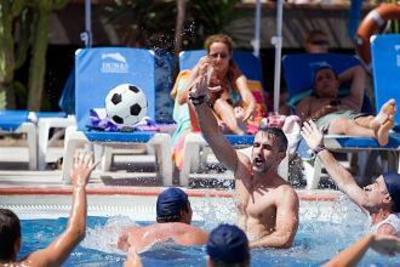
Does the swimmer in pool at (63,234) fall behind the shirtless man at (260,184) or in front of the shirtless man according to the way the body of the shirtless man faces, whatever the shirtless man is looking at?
in front

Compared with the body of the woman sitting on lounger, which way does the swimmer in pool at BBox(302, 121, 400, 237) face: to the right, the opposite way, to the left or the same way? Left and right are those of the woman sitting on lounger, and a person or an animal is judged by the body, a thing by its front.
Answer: to the right

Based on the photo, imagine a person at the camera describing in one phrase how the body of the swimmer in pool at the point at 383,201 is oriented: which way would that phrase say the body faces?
to the viewer's left

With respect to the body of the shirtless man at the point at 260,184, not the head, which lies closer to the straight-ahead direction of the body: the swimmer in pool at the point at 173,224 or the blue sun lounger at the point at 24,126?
the swimmer in pool

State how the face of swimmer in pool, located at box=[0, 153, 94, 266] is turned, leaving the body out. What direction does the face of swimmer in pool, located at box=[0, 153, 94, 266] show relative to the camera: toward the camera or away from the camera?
away from the camera

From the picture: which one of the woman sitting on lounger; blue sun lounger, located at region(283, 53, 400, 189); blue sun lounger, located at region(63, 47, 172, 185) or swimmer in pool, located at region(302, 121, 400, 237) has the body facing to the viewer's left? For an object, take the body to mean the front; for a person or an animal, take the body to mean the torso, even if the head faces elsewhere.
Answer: the swimmer in pool

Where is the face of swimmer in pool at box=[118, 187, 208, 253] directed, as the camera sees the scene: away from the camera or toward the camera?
away from the camera

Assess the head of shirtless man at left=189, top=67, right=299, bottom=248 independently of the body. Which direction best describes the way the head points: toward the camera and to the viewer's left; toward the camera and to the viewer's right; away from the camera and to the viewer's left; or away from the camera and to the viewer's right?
toward the camera and to the viewer's left

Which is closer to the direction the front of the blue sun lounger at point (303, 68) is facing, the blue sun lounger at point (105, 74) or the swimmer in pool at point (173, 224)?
the swimmer in pool

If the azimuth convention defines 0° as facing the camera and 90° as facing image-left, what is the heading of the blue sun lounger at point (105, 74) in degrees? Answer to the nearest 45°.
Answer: approximately 0°
